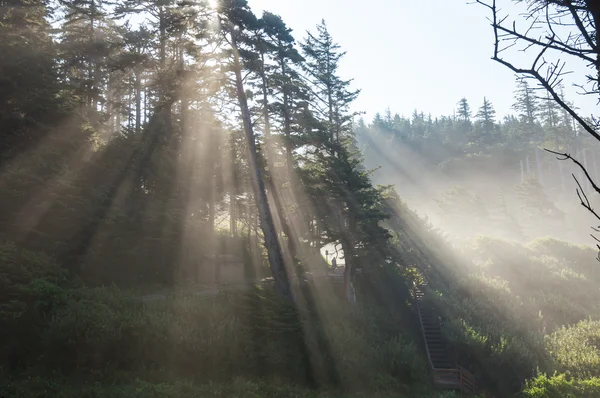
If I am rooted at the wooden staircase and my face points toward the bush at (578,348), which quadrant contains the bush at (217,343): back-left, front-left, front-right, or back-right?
back-right
